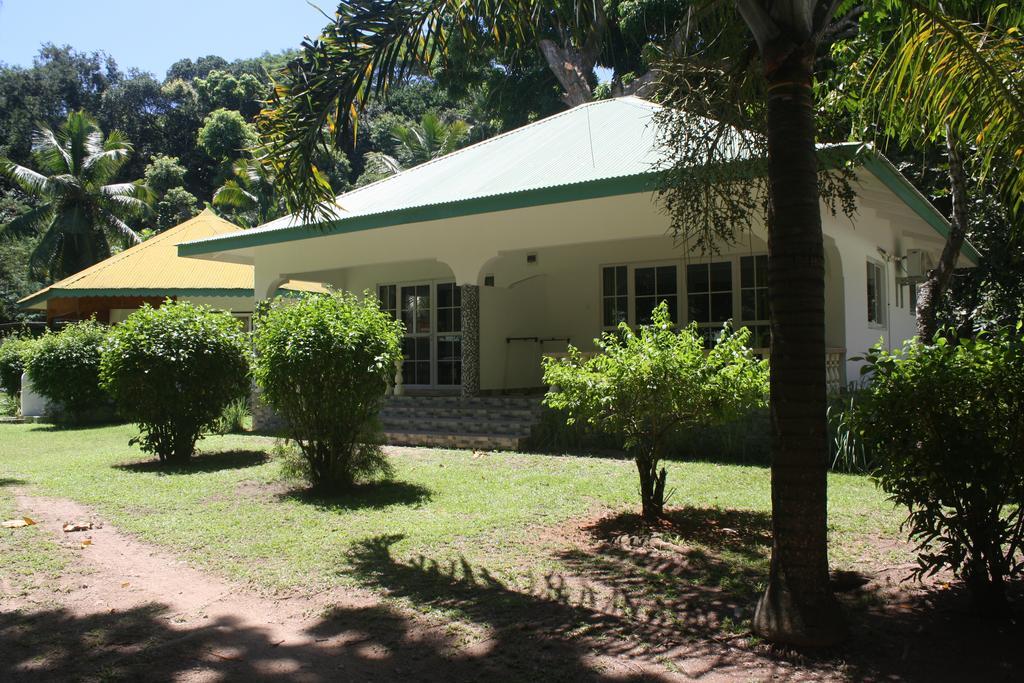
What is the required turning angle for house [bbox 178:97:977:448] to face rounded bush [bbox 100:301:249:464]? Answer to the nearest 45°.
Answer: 0° — it already faces it

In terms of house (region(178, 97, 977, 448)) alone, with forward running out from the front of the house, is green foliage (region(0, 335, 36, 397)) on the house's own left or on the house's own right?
on the house's own right

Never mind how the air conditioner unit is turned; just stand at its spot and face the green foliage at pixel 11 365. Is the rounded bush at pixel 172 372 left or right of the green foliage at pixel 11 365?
left

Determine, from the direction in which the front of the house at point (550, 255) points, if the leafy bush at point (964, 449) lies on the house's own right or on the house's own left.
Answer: on the house's own left

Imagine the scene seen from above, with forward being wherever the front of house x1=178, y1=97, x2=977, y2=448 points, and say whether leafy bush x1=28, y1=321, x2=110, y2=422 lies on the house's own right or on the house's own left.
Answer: on the house's own right

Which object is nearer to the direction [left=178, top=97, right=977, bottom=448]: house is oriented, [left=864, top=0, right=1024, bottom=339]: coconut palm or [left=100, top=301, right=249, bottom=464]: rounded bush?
the rounded bush

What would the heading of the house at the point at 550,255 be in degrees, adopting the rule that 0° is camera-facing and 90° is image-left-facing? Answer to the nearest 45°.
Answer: approximately 45°

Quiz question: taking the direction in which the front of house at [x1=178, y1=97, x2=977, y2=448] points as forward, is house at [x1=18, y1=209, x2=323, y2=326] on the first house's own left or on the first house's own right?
on the first house's own right
